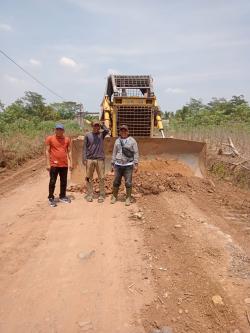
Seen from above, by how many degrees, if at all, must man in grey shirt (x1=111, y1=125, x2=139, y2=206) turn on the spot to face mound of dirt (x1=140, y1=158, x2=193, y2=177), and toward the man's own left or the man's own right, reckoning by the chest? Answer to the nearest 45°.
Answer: approximately 135° to the man's own left

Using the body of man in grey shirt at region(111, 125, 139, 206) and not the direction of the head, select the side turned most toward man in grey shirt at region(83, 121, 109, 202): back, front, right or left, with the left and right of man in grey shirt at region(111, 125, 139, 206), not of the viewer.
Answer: right

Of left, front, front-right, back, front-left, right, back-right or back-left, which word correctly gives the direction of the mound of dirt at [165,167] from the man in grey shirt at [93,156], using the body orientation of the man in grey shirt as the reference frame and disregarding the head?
back-left

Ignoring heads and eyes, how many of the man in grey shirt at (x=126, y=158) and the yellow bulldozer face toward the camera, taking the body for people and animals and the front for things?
2

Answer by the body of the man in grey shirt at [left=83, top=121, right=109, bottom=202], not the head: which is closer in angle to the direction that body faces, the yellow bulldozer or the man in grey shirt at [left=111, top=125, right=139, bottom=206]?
the man in grey shirt

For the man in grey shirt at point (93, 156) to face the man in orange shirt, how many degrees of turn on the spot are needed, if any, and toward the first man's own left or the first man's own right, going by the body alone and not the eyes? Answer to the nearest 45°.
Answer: approximately 90° to the first man's own right

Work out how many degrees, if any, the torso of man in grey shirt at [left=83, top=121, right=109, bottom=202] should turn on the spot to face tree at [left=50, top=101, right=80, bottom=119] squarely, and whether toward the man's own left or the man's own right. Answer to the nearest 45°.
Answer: approximately 180°

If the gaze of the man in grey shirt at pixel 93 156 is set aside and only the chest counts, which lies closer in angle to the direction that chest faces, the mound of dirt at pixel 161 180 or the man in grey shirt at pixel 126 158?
the man in grey shirt

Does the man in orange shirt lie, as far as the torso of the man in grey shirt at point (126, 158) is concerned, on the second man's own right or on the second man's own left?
on the second man's own right

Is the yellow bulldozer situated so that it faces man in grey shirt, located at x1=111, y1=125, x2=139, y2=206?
yes
